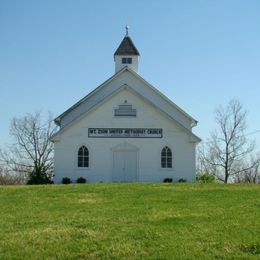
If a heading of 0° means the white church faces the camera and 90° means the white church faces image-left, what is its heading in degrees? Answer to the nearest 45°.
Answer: approximately 0°

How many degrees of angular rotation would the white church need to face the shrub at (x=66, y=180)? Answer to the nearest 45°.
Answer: approximately 90° to its right
